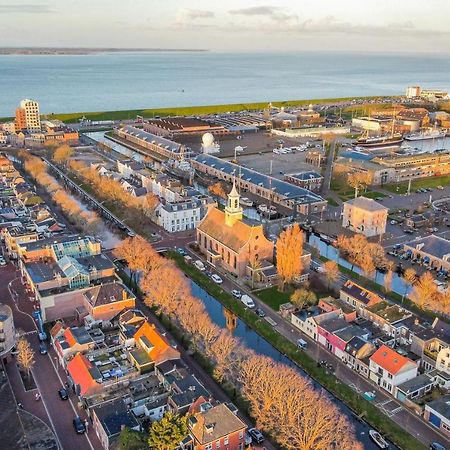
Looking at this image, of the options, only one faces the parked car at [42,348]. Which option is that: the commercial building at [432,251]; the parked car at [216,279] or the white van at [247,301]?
the commercial building

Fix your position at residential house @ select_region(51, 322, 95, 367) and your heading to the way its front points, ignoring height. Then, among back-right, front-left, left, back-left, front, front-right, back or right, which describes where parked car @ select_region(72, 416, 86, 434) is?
front-left

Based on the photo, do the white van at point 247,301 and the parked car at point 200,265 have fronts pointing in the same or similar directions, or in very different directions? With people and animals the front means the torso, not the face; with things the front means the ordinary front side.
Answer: same or similar directions

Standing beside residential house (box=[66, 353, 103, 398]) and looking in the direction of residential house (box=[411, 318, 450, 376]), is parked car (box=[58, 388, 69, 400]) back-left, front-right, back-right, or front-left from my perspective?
back-right

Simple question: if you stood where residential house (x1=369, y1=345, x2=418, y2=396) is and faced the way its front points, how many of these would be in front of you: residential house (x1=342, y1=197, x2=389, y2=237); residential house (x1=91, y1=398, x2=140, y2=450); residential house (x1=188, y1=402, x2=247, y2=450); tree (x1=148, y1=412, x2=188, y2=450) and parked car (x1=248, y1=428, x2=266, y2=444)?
4

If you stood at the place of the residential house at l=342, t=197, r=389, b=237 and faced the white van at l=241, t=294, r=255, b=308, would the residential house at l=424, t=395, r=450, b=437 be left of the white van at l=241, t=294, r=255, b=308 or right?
left

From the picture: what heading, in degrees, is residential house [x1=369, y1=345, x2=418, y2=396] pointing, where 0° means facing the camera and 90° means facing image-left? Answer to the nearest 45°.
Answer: approximately 45°

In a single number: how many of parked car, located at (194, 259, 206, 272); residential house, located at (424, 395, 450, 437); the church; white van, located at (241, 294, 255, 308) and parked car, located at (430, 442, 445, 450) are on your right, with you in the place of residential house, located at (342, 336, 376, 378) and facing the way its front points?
3

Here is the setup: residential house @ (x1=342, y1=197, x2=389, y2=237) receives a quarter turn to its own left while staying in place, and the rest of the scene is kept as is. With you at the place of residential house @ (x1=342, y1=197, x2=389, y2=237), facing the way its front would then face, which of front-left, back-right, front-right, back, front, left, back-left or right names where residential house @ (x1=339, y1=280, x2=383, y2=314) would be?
front-right

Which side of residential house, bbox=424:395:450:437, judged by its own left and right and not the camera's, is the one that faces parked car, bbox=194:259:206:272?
right

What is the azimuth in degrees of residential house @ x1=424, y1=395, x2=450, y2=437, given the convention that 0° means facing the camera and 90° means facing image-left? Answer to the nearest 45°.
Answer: approximately 45°

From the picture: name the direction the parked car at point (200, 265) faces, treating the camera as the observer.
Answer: facing the viewer and to the right of the viewer

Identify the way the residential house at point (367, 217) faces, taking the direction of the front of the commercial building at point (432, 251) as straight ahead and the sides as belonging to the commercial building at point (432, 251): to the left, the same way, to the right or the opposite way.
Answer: the same way

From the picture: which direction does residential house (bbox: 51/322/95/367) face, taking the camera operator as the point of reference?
facing the viewer and to the left of the viewer

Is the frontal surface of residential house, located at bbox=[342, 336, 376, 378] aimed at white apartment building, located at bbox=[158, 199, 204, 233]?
no

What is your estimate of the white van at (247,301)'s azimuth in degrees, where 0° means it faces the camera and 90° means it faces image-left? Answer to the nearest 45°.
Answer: approximately 315°

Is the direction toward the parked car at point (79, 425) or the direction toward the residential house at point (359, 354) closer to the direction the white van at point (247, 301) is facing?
the residential house

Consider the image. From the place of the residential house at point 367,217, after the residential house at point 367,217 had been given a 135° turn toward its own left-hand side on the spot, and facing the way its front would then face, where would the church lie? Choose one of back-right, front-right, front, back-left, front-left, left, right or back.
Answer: back-right

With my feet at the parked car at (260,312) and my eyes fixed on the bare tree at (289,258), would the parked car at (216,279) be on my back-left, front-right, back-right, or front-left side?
front-left

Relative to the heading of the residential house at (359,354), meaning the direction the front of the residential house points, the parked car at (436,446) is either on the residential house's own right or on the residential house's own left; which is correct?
on the residential house's own left
